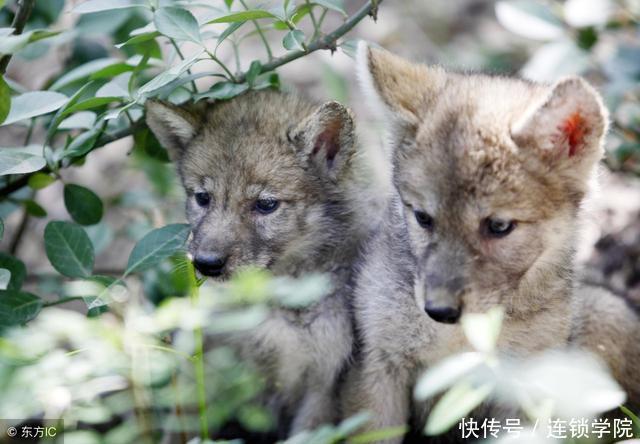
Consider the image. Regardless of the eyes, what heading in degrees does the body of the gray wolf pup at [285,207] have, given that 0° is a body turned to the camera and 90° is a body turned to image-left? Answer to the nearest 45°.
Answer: approximately 45°

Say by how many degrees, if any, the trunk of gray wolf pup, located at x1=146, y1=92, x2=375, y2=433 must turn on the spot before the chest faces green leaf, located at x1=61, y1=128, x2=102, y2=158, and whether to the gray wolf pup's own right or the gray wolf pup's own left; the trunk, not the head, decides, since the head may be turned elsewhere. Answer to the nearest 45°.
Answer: approximately 45° to the gray wolf pup's own right
